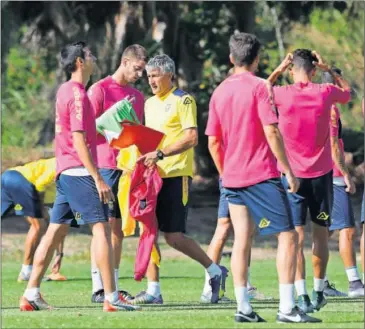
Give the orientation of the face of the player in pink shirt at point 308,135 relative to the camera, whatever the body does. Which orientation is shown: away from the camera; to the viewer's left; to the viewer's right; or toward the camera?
away from the camera

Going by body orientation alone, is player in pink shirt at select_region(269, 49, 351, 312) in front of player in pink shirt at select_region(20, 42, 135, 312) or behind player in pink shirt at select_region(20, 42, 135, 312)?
in front

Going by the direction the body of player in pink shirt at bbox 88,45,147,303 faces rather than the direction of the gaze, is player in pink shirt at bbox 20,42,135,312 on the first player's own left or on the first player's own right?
on the first player's own right

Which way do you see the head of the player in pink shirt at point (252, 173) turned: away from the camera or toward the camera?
away from the camera

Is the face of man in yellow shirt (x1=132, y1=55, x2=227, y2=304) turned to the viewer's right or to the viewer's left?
to the viewer's left

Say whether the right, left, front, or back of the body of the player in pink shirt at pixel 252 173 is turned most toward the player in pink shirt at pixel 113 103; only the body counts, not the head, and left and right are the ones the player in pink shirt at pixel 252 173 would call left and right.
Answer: left

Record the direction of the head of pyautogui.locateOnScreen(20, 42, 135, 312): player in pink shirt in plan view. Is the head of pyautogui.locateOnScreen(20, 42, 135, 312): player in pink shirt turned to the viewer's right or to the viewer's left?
to the viewer's right

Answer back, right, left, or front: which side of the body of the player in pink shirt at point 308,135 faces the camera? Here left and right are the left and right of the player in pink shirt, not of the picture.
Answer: back

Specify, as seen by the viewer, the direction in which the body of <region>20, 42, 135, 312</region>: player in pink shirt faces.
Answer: to the viewer's right
